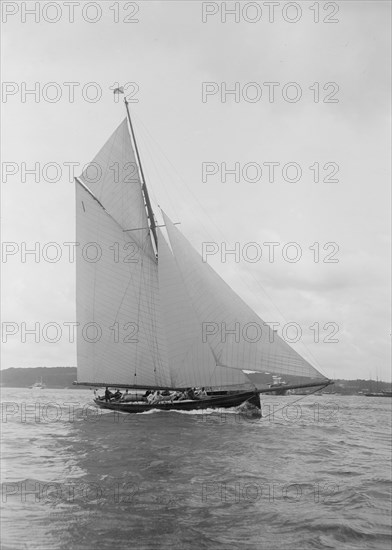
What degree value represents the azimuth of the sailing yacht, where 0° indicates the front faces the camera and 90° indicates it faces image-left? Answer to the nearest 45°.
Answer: approximately 270°
